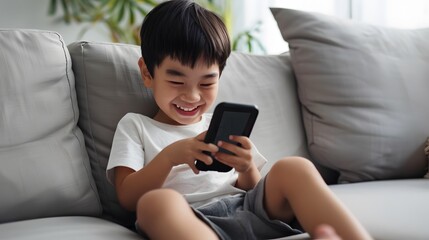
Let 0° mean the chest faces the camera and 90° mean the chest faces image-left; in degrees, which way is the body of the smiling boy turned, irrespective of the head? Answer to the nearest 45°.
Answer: approximately 315°

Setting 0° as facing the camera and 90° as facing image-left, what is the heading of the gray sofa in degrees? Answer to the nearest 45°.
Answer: approximately 0°

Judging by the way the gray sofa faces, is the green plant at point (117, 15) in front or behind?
behind
